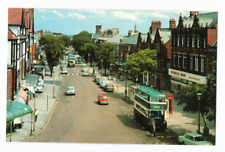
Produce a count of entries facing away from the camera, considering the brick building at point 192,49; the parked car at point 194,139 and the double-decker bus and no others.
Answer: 0

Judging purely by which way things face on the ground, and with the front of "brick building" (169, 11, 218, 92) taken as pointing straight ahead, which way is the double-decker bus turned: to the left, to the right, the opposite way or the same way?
to the left

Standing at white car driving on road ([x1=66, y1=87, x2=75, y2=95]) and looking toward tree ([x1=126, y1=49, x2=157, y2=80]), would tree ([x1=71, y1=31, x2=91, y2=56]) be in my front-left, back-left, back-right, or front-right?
front-left

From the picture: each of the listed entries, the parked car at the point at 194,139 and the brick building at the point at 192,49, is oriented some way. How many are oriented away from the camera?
0

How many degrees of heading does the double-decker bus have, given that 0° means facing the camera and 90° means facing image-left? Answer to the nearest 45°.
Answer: approximately 315°

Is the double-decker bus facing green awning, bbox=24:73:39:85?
no

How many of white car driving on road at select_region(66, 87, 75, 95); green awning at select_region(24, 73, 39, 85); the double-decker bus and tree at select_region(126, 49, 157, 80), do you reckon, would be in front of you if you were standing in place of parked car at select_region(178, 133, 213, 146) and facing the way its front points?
0

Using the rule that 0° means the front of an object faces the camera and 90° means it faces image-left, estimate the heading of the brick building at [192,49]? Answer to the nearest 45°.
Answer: approximately 45°

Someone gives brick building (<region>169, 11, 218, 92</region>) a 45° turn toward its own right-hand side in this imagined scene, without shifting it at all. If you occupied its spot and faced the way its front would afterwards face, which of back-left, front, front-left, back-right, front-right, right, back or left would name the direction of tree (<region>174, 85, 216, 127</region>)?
left

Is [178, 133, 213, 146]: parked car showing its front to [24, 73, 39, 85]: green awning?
no

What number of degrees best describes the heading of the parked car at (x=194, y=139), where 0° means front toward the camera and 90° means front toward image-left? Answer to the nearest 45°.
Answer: approximately 315°

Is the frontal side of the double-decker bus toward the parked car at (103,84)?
no
